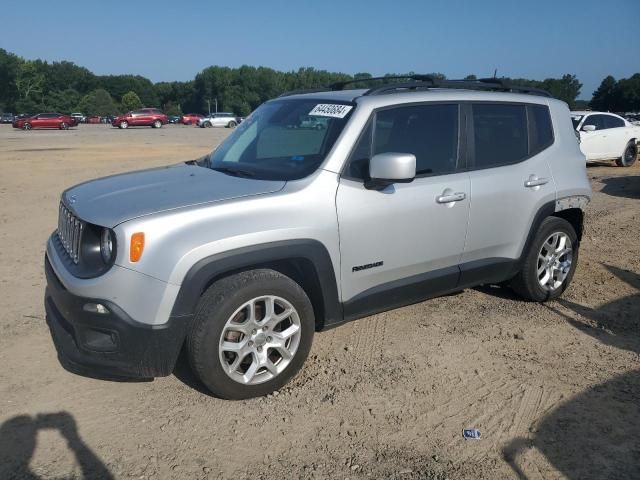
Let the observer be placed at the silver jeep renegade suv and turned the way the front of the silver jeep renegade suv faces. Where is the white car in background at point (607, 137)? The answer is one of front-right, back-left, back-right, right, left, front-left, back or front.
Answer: back

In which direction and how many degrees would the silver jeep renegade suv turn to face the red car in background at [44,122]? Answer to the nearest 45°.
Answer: approximately 90° to its right

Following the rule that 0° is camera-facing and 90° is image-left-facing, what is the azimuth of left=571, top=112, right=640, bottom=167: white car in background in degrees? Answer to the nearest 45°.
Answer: approximately 45°

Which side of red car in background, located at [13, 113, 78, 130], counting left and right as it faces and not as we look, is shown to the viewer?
left

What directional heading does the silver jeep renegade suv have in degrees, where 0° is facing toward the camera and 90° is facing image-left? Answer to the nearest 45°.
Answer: approximately 45°

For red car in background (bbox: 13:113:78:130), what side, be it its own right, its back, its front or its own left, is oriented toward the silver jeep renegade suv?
left
